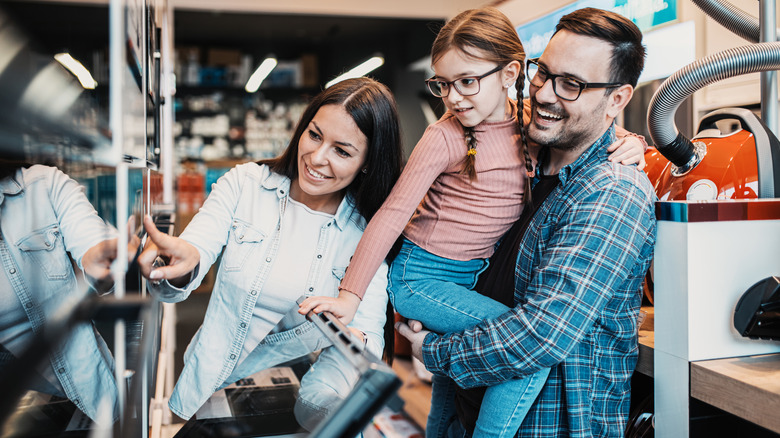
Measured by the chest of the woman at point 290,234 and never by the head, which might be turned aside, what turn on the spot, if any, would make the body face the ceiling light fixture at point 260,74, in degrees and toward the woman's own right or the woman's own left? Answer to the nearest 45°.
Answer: approximately 135° to the woman's own right

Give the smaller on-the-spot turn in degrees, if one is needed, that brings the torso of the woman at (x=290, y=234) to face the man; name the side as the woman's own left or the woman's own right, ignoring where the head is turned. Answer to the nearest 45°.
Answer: approximately 90° to the woman's own left

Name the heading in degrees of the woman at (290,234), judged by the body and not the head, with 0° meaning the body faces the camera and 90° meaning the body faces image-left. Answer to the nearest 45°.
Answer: approximately 45°

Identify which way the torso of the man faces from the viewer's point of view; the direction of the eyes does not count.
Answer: to the viewer's left
